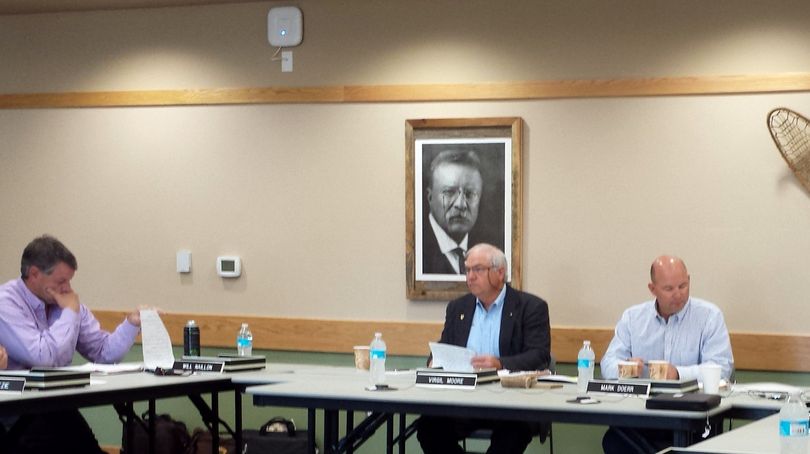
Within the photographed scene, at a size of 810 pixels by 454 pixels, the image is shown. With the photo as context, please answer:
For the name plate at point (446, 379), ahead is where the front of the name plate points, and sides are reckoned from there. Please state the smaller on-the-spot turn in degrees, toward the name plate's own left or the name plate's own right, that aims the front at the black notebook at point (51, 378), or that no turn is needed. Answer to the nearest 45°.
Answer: approximately 90° to the name plate's own right

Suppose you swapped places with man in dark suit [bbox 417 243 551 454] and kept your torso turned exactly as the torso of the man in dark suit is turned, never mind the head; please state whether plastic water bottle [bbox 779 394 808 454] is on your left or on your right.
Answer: on your left

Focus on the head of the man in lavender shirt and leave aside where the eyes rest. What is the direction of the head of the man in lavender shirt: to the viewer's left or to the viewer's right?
to the viewer's right

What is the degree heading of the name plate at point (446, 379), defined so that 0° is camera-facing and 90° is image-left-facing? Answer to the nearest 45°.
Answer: approximately 0°

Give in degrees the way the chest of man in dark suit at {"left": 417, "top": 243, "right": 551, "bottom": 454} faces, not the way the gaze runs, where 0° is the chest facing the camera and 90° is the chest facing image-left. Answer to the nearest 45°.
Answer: approximately 45°

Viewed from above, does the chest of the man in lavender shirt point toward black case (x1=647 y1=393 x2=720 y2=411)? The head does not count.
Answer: yes

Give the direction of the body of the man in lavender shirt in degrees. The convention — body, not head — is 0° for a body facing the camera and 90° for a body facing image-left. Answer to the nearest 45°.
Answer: approximately 315°
